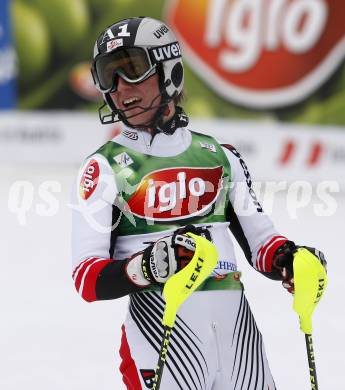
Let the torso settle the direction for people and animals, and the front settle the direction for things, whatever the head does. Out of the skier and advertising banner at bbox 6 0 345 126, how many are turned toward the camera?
2

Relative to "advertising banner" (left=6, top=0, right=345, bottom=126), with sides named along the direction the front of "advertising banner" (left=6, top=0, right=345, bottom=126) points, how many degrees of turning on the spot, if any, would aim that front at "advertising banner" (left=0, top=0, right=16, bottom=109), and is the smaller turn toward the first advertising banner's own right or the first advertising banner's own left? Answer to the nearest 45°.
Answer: approximately 90° to the first advertising banner's own right

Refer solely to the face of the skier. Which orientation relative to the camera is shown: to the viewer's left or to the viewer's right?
to the viewer's left

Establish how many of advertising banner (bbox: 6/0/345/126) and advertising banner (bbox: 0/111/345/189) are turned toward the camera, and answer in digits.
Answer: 2

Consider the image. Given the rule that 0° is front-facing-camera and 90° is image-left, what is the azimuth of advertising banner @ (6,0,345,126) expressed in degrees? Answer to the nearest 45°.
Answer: approximately 0°

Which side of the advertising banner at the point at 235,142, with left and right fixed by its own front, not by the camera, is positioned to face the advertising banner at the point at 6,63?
right

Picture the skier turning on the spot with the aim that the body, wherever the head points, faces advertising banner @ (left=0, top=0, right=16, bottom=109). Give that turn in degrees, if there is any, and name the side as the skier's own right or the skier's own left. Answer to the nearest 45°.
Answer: approximately 180°

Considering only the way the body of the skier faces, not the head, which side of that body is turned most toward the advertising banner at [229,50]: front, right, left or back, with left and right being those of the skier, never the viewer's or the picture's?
back
